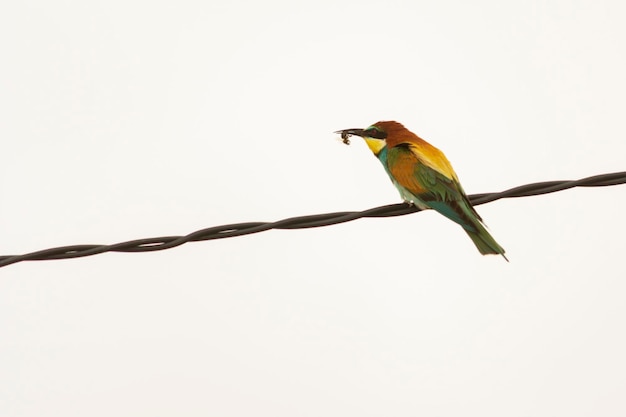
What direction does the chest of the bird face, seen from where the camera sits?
to the viewer's left
